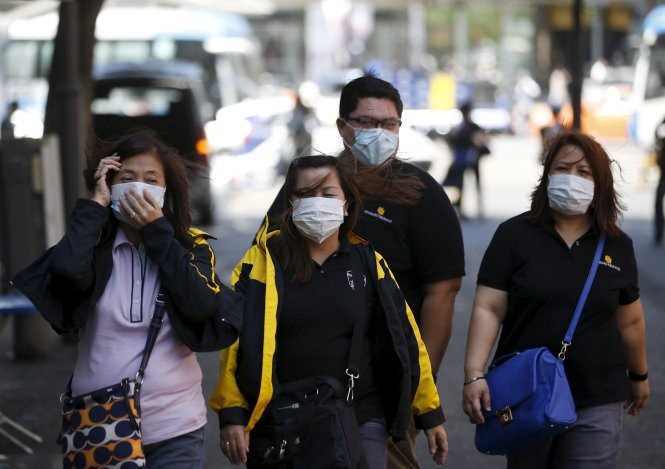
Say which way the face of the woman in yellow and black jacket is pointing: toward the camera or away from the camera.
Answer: toward the camera

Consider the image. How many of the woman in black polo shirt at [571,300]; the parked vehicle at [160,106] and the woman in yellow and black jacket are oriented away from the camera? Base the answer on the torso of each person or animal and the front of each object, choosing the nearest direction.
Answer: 1

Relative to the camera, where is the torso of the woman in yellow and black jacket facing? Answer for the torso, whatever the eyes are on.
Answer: toward the camera

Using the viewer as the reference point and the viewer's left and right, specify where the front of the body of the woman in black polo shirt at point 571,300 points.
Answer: facing the viewer

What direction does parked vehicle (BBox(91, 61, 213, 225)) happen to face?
away from the camera

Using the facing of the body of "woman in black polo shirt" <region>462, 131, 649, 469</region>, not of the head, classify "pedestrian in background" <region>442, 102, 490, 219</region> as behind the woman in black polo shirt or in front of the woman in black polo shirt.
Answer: behind

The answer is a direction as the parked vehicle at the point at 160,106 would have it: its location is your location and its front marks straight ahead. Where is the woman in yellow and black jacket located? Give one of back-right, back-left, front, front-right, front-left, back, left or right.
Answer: back

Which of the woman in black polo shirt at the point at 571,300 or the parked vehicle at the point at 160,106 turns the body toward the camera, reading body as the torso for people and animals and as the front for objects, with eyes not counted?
the woman in black polo shirt

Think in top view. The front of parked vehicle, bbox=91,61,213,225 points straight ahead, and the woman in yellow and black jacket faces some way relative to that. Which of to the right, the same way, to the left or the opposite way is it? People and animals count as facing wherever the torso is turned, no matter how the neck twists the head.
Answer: the opposite way

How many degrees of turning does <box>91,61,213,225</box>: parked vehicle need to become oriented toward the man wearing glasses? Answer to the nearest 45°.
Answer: approximately 180°

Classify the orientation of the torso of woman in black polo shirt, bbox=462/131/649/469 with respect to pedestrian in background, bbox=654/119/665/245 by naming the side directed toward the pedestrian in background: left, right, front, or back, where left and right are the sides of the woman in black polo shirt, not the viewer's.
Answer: back

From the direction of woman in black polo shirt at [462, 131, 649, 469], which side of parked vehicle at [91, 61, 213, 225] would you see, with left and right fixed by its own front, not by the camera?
back
